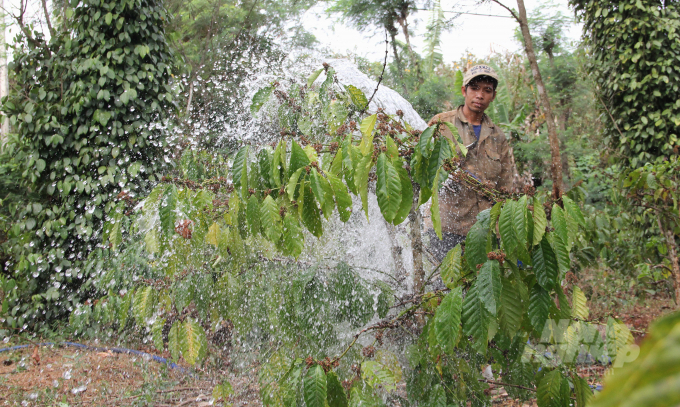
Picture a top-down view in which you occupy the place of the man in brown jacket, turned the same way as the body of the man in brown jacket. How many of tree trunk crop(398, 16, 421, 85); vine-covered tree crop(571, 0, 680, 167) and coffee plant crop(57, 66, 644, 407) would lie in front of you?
1

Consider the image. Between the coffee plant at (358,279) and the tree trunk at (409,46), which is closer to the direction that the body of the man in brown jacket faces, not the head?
the coffee plant

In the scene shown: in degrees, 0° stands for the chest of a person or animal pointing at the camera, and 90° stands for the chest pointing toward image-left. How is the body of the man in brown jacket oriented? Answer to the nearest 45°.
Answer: approximately 0°

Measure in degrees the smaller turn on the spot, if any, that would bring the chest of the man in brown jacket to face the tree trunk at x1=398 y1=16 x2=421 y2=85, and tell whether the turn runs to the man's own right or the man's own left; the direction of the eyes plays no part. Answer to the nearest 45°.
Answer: approximately 180°

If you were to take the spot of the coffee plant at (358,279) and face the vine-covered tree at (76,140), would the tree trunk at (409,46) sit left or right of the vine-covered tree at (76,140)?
right

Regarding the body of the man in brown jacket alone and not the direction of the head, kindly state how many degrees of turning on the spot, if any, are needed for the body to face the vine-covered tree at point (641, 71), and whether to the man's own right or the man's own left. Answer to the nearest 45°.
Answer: approximately 135° to the man's own left

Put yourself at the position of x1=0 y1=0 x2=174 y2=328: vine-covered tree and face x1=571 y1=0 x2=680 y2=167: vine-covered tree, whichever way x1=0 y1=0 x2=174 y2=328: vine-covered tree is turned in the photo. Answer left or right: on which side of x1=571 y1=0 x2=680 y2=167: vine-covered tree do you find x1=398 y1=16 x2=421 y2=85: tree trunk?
left

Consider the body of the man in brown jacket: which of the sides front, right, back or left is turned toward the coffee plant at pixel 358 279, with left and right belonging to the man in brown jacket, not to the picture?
front

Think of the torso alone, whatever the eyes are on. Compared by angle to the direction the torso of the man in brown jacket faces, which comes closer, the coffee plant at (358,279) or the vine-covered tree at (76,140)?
the coffee plant

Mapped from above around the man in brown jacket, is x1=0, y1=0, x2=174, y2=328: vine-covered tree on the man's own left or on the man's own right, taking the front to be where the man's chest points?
on the man's own right
